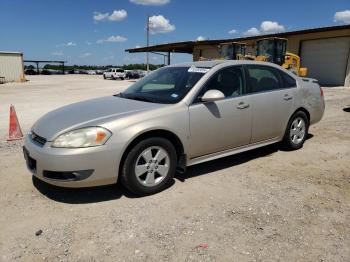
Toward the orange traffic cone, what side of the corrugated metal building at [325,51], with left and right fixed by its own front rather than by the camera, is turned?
front

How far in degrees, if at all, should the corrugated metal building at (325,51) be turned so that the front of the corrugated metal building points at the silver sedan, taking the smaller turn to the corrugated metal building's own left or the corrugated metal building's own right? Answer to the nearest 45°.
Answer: approximately 45° to the corrugated metal building's own left

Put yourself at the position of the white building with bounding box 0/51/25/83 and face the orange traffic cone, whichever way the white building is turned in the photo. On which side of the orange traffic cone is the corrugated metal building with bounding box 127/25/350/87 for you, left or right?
left

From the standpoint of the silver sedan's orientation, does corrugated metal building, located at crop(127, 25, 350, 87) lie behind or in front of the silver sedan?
behind

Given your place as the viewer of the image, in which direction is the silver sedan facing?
facing the viewer and to the left of the viewer

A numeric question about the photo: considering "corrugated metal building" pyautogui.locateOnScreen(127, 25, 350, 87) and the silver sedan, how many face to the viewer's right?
0

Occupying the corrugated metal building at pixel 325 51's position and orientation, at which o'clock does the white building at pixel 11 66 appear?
The white building is roughly at 2 o'clock from the corrugated metal building.

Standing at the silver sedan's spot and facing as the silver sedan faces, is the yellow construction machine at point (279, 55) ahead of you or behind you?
behind

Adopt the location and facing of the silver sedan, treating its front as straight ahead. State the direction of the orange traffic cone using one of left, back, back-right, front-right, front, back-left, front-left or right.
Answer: right

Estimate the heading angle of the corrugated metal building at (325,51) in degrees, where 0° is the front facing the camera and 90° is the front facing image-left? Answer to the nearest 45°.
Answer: approximately 45°

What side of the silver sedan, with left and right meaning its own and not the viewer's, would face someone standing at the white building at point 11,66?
right

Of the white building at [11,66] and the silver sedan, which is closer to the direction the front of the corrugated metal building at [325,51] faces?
the silver sedan
